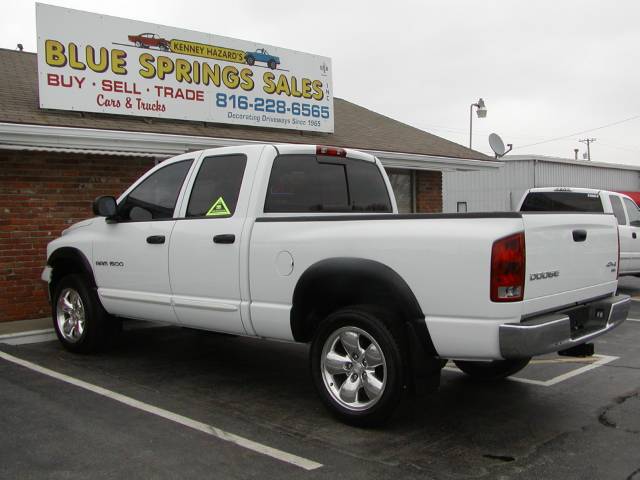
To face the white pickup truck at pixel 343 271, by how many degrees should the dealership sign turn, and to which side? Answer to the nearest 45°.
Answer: approximately 45° to its right

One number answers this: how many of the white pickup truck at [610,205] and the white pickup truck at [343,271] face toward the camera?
0

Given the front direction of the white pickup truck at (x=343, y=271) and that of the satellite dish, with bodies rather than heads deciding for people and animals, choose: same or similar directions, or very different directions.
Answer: very different directions

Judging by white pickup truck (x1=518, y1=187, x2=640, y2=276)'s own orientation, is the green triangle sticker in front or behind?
behind

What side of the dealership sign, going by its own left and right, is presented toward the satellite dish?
left

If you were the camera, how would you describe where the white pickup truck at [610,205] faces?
facing away from the viewer and to the right of the viewer

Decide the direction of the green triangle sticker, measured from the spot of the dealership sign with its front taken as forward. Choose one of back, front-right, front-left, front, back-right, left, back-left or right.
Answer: front-right

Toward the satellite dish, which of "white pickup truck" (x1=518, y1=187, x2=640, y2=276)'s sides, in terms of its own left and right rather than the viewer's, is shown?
left

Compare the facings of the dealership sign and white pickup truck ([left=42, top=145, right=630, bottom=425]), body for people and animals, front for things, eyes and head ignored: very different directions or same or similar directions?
very different directions

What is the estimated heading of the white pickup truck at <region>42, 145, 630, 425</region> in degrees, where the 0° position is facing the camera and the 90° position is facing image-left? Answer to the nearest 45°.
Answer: approximately 135°

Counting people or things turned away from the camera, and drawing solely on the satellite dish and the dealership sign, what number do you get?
0

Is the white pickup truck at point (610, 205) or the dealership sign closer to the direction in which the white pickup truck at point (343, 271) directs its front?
the dealership sign
